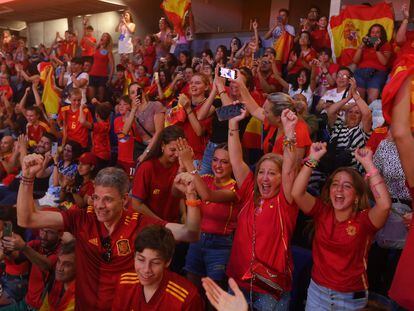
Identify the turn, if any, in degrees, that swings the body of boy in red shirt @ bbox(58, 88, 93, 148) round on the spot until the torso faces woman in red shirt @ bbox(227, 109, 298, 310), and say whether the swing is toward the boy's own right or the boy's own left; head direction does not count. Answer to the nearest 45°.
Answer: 0° — they already face them

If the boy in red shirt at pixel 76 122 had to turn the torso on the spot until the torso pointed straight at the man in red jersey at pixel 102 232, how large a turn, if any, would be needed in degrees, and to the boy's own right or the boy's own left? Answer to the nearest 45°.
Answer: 0° — they already face them

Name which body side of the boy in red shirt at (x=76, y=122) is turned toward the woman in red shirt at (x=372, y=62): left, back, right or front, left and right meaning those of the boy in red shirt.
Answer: left

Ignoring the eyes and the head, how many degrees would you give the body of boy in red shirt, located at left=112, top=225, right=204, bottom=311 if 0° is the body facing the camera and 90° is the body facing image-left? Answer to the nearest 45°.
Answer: approximately 45°

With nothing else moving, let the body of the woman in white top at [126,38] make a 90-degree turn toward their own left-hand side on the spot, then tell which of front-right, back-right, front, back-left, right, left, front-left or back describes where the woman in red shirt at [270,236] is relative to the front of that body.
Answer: front-right

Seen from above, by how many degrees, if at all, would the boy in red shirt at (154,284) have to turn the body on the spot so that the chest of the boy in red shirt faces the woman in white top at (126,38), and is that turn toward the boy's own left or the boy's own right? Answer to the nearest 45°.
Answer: approximately 135° to the boy's own right

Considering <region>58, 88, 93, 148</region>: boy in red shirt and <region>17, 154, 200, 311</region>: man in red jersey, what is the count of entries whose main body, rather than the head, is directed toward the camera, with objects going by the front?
2

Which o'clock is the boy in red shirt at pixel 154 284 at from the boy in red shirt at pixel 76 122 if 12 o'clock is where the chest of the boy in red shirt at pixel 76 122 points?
the boy in red shirt at pixel 154 284 is roughly at 12 o'clock from the boy in red shirt at pixel 76 122.

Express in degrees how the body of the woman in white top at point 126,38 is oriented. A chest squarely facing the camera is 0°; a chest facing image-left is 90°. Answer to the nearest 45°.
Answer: approximately 45°
